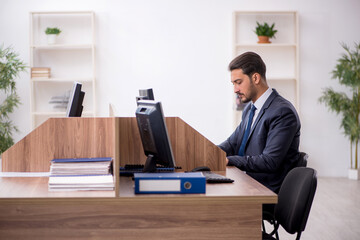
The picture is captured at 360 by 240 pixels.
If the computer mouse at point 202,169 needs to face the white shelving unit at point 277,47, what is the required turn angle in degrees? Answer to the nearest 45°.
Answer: approximately 90° to its right

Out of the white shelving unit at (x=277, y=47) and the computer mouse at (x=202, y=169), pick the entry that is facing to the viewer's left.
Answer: the computer mouse

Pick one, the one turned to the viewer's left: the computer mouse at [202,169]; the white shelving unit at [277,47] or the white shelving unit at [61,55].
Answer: the computer mouse

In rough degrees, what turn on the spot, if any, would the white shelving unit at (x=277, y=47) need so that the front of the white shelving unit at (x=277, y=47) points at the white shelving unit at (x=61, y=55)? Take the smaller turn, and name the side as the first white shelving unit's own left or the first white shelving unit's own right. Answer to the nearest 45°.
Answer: approximately 90° to the first white shelving unit's own right

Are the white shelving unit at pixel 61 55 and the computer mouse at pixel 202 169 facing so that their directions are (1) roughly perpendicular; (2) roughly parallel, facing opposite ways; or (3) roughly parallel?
roughly perpendicular

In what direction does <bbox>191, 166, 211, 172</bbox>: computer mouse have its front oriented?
to the viewer's left

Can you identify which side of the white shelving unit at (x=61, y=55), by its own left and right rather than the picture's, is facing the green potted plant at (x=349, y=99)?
left

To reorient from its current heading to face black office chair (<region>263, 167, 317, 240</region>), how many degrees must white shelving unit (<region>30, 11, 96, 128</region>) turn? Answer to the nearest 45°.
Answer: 0° — it already faces it

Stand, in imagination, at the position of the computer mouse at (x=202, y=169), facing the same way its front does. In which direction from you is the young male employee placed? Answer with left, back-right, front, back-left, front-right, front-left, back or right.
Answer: back-right

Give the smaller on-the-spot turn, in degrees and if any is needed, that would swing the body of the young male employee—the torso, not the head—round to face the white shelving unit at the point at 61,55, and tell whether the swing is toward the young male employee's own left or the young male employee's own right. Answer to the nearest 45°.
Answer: approximately 90° to the young male employee's own right

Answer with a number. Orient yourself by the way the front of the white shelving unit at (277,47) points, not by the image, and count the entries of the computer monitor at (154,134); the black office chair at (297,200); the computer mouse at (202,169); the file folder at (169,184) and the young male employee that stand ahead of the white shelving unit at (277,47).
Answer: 5

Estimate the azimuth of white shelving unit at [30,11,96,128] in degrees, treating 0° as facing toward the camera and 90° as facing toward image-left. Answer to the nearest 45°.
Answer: approximately 0°

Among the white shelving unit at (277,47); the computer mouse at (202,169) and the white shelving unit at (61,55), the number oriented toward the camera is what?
2

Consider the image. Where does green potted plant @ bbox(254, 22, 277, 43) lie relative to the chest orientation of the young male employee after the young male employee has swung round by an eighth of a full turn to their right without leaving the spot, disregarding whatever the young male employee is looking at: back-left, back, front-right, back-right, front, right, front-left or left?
right

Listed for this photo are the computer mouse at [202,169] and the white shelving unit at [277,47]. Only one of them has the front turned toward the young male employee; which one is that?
the white shelving unit

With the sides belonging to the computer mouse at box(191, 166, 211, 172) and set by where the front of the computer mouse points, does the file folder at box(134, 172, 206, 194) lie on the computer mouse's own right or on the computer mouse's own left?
on the computer mouse's own left
